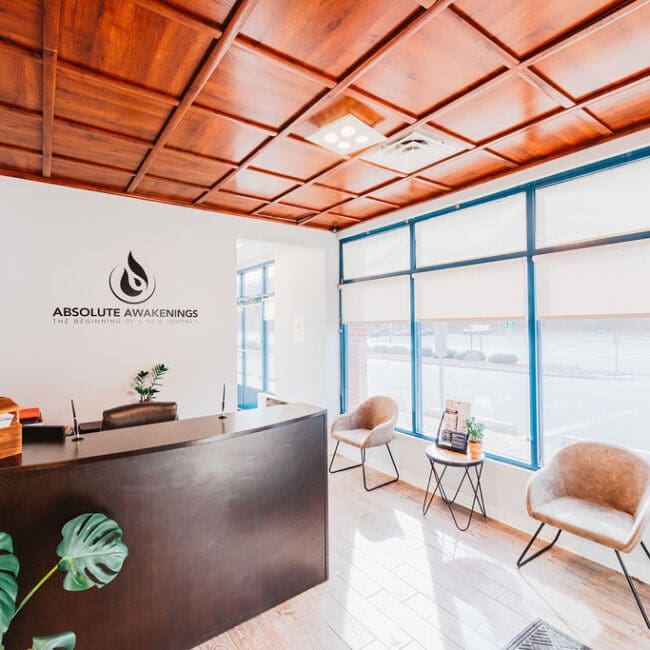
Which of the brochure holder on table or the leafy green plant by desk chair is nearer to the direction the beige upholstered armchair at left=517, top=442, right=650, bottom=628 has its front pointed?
the leafy green plant by desk chair

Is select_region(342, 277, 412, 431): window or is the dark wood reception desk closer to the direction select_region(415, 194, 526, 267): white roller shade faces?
the dark wood reception desk

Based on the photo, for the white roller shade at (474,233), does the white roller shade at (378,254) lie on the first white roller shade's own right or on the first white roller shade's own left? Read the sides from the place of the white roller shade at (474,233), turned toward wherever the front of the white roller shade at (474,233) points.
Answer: on the first white roller shade's own right

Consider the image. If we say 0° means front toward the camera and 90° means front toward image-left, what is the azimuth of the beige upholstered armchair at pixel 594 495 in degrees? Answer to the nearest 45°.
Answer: approximately 45°

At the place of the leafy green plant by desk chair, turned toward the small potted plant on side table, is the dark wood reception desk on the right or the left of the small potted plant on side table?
right

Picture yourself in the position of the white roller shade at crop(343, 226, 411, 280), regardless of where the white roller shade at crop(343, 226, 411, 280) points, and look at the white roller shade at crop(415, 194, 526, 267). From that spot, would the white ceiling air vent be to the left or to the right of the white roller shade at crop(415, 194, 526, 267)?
right

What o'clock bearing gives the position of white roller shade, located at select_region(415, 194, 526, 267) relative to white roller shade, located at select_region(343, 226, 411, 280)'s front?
white roller shade, located at select_region(415, 194, 526, 267) is roughly at 9 o'clock from white roller shade, located at select_region(343, 226, 411, 280).

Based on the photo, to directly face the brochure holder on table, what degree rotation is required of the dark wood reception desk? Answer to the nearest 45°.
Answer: approximately 45° to its left

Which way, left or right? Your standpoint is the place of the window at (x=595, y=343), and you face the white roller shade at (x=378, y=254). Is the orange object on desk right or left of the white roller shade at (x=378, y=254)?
left

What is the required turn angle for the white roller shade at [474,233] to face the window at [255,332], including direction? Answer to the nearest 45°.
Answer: approximately 90° to its right

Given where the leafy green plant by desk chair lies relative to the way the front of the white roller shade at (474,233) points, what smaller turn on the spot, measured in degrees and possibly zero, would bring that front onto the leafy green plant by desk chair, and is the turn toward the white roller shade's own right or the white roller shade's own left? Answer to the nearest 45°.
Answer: approximately 45° to the white roller shade's own right

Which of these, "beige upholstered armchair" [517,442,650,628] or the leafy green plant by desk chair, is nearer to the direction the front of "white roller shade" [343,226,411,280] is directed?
the leafy green plant by desk chair
